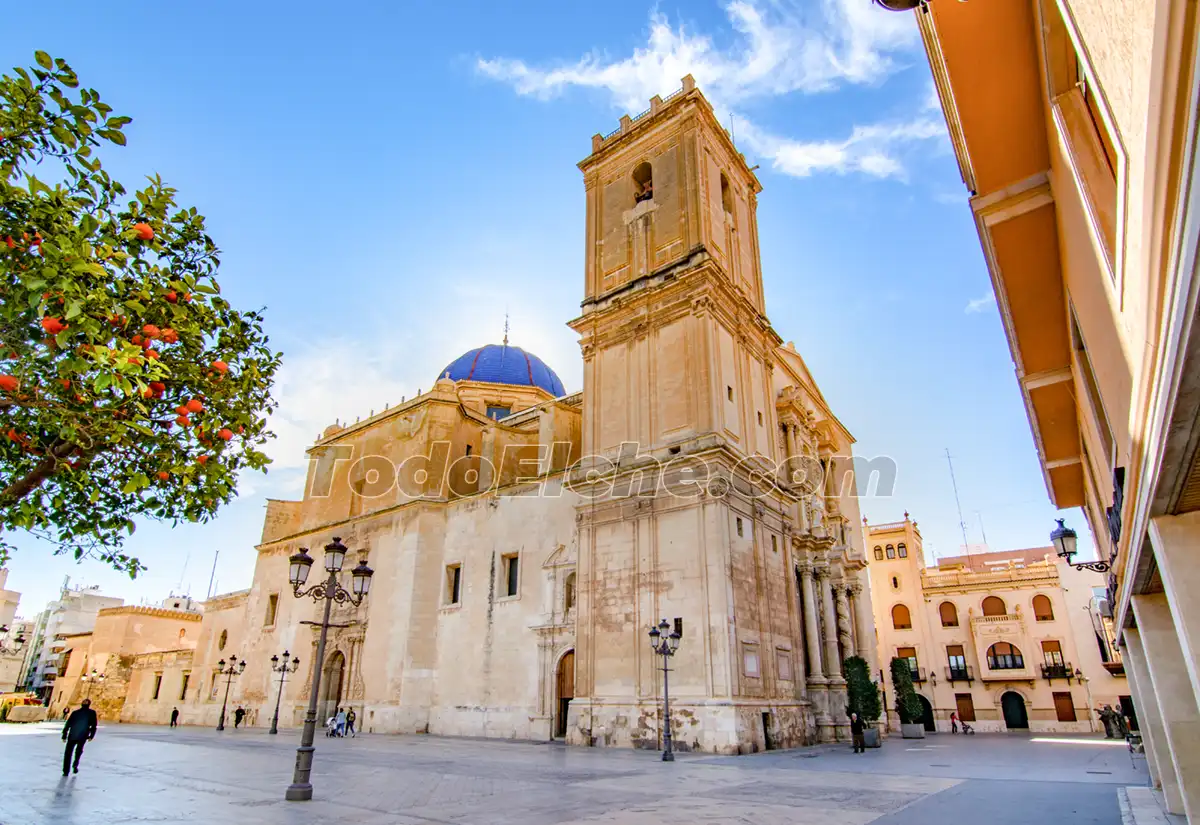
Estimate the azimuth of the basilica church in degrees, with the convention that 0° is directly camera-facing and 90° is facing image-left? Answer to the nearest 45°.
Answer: approximately 315°

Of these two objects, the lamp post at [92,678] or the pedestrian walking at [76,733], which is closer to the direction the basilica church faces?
the pedestrian walking

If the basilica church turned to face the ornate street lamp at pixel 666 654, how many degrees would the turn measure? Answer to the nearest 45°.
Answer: approximately 45° to its right

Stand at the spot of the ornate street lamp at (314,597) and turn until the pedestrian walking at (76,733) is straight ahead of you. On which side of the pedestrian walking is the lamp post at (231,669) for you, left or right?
right

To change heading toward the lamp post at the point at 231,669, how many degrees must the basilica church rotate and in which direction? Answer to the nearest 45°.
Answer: approximately 180°

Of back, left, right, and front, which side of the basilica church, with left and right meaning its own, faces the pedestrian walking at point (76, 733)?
right

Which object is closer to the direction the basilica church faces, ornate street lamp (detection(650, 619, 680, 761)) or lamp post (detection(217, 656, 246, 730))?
the ornate street lamp

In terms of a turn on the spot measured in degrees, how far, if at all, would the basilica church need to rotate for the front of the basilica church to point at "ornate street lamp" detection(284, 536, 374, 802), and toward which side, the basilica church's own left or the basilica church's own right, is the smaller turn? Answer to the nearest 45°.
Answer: approximately 90° to the basilica church's own right

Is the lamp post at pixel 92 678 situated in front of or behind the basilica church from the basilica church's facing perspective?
behind

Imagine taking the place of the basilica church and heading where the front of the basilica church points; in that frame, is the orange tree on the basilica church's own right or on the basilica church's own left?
on the basilica church's own right
